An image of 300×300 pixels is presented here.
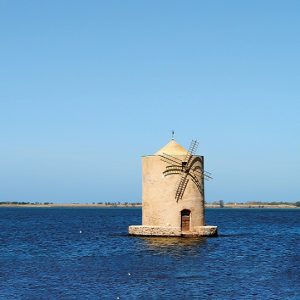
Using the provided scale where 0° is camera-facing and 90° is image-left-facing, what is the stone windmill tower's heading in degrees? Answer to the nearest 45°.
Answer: approximately 315°
